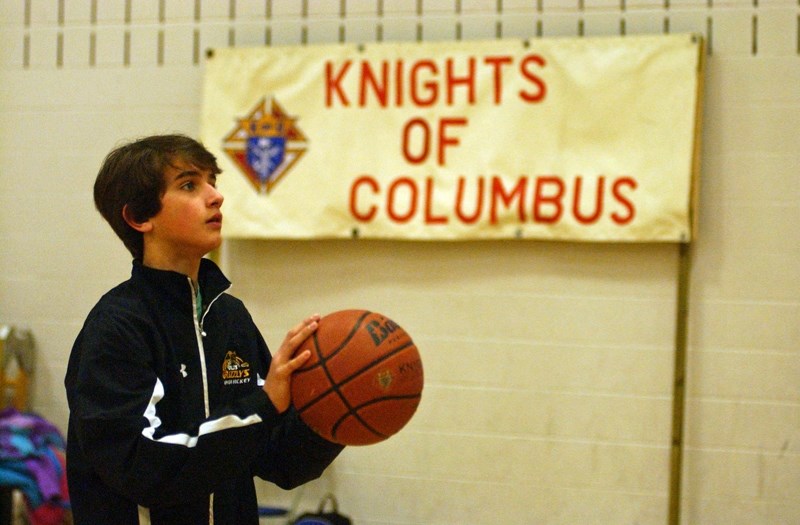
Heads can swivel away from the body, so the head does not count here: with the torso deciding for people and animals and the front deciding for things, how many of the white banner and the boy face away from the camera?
0

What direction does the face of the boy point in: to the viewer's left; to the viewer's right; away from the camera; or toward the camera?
to the viewer's right

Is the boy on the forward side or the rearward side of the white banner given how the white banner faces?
on the forward side

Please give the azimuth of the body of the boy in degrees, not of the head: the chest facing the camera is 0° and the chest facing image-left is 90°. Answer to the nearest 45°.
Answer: approximately 315°

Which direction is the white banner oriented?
toward the camera

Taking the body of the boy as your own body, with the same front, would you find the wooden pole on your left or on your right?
on your left

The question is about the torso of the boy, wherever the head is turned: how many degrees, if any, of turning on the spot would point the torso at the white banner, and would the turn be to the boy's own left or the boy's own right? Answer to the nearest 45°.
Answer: approximately 90° to the boy's own left
